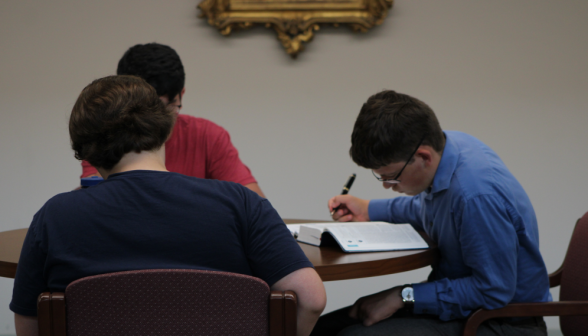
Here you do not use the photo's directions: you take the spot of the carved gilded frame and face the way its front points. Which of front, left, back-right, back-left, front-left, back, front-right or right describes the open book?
front

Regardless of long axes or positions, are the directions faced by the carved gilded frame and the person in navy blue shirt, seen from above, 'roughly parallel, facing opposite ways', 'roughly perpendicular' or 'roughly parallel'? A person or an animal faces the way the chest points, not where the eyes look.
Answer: roughly parallel, facing opposite ways

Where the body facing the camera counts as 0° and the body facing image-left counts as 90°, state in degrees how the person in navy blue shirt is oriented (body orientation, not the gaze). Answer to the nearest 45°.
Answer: approximately 180°

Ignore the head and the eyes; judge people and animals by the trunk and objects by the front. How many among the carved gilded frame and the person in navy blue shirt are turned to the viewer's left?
0

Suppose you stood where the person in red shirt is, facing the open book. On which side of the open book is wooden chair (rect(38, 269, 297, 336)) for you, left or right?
right

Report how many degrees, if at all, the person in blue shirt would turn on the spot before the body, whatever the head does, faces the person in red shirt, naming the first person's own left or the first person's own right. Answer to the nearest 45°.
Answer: approximately 45° to the first person's own right

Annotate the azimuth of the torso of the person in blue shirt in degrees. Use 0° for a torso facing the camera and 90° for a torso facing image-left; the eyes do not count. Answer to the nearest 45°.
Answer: approximately 90°

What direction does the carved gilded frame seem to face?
toward the camera

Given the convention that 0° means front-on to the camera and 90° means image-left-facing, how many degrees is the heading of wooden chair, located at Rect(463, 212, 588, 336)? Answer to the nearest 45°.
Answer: approximately 90°

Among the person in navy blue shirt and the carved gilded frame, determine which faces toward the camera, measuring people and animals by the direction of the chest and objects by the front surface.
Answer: the carved gilded frame

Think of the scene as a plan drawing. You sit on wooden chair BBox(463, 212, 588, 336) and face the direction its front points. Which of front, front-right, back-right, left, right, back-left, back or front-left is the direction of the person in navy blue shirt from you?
front-left

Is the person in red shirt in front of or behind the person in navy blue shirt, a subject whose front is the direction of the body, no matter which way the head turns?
in front

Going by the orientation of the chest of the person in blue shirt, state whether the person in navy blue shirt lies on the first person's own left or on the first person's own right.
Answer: on the first person's own left

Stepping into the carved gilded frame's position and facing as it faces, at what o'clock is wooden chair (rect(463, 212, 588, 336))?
The wooden chair is roughly at 11 o'clock from the carved gilded frame.

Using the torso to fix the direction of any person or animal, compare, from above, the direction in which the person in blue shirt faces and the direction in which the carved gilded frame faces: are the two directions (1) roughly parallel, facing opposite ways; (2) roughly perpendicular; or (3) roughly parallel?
roughly perpendicular

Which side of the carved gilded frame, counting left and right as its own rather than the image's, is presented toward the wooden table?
front
